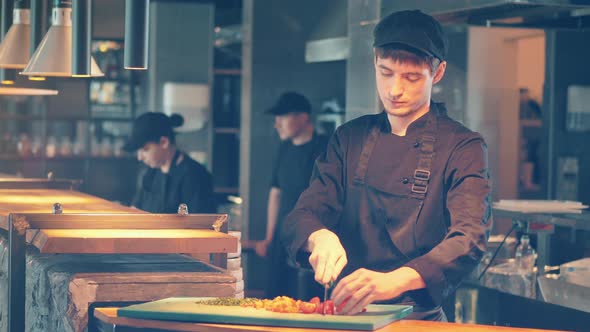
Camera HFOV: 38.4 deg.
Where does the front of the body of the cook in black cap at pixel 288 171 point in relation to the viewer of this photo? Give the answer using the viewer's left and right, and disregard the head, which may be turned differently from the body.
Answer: facing the viewer and to the left of the viewer

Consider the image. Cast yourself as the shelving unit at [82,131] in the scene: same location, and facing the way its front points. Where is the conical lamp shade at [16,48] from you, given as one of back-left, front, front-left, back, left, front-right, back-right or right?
front

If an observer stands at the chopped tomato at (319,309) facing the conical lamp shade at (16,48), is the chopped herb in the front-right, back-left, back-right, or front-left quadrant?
front-left

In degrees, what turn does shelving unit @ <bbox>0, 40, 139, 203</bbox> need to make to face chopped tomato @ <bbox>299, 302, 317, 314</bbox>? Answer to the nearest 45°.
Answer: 0° — it already faces it

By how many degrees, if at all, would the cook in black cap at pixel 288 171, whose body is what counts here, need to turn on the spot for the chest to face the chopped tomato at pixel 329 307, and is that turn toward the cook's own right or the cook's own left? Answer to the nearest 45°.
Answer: approximately 45° to the cook's own left

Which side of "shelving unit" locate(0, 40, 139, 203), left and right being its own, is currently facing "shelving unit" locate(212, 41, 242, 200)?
left

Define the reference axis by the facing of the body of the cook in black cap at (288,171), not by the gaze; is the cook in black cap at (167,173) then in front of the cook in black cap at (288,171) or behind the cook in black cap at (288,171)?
in front

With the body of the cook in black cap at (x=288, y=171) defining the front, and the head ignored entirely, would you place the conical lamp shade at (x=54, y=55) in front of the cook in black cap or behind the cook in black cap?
in front

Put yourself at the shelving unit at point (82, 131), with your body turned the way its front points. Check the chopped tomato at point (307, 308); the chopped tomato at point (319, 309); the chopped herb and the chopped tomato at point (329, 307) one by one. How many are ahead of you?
4

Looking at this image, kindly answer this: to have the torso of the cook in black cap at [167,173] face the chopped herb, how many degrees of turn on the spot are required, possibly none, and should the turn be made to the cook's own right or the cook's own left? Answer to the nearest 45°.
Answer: approximately 45° to the cook's own left

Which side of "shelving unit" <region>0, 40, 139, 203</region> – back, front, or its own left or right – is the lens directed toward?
front
